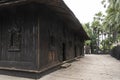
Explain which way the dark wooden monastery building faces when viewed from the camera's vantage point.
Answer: facing the viewer and to the right of the viewer
